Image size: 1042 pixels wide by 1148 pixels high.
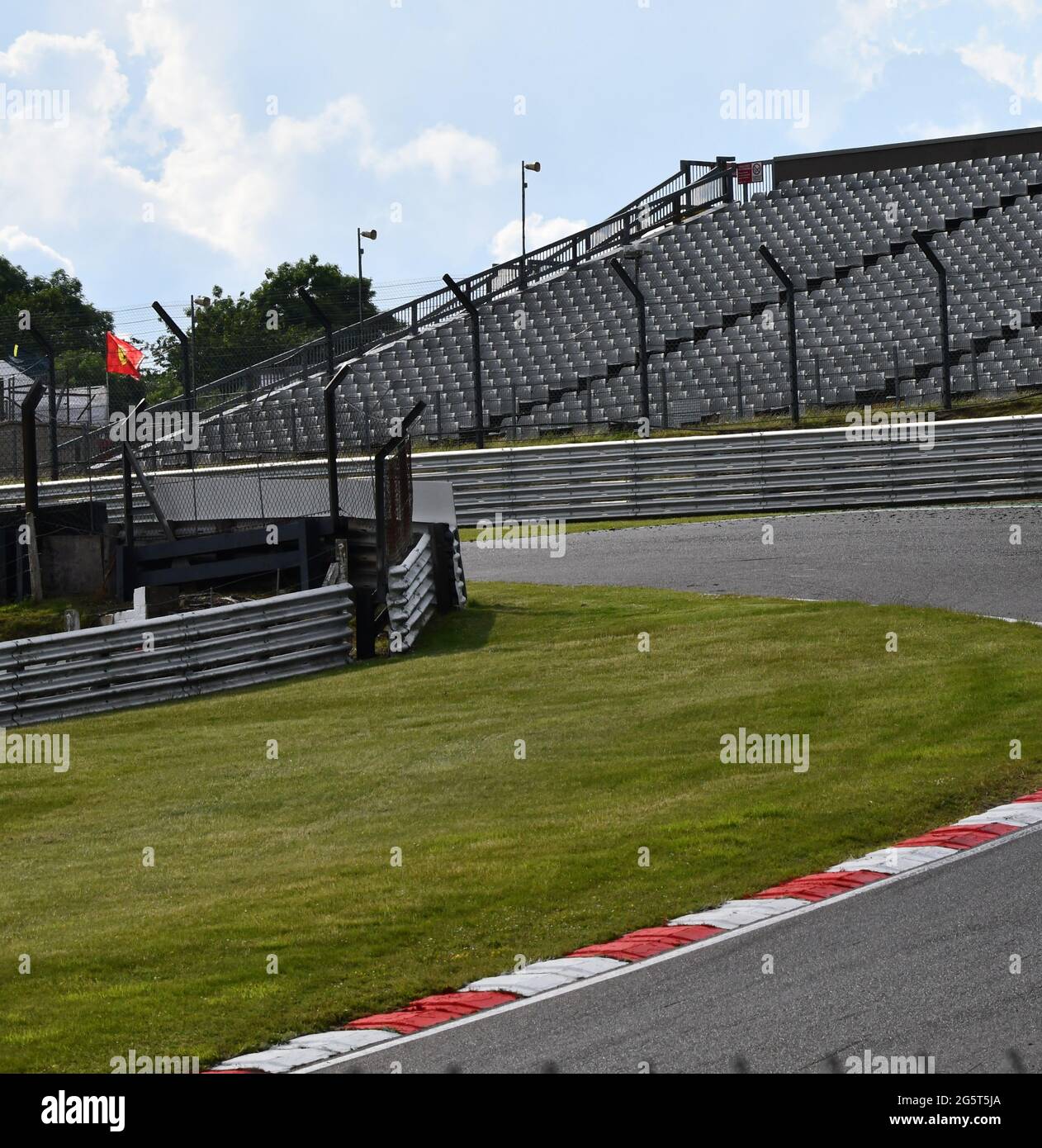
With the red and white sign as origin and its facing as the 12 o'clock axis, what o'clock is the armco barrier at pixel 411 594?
The armco barrier is roughly at 12 o'clock from the red and white sign.

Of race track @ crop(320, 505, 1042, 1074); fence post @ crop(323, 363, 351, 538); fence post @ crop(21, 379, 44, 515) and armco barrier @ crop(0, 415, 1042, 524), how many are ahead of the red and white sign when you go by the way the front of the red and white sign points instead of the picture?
4

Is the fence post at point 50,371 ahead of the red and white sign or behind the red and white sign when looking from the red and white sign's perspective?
ahead

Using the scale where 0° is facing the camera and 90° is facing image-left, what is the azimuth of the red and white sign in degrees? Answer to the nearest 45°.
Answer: approximately 0°

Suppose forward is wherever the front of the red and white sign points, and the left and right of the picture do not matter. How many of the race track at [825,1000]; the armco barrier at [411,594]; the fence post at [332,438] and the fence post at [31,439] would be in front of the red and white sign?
4

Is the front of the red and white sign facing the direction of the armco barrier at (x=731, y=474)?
yes

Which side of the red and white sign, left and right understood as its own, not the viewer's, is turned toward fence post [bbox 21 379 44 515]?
front

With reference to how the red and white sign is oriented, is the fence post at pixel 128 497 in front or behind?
in front

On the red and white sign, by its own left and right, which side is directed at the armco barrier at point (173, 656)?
front
